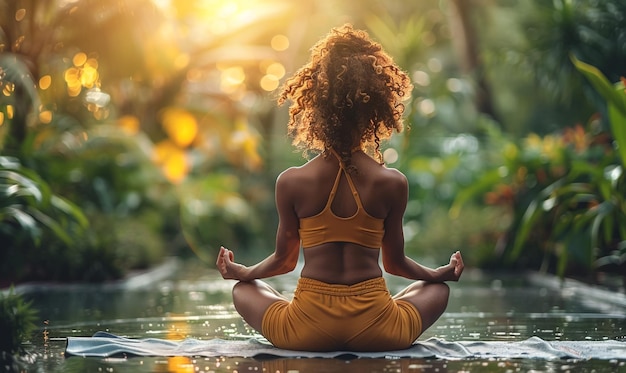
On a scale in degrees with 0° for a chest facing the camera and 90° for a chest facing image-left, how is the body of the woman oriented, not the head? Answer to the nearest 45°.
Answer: approximately 180°

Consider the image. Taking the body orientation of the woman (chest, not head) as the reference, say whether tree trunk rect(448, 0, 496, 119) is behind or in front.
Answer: in front

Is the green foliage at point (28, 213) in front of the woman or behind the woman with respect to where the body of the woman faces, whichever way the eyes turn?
in front

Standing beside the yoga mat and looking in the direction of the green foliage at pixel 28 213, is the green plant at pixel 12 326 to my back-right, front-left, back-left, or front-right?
front-left

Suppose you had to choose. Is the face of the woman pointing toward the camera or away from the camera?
away from the camera
